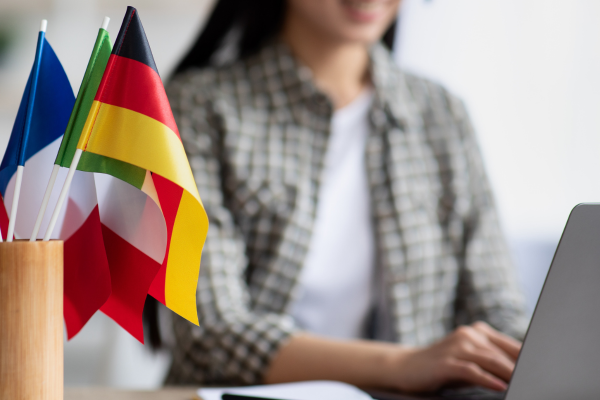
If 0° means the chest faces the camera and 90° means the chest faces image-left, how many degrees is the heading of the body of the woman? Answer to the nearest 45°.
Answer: approximately 315°

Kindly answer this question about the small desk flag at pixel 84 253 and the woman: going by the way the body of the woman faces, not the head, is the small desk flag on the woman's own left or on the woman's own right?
on the woman's own right

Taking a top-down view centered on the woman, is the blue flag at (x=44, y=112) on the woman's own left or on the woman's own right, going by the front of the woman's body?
on the woman's own right

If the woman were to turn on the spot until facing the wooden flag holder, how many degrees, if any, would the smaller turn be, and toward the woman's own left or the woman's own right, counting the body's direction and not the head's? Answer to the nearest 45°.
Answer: approximately 45° to the woman's own right

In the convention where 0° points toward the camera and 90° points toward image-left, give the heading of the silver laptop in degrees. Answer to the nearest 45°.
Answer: approximately 135°

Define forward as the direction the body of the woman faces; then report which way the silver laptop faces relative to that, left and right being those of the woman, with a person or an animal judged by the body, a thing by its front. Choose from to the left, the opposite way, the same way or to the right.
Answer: the opposite way

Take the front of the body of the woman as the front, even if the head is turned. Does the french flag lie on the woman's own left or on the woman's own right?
on the woman's own right
